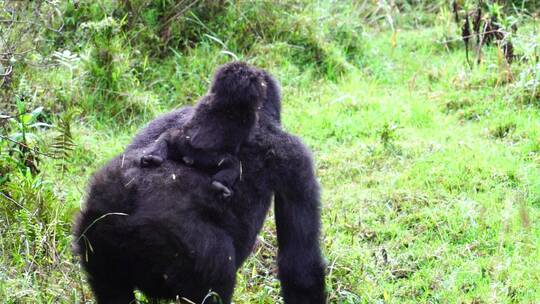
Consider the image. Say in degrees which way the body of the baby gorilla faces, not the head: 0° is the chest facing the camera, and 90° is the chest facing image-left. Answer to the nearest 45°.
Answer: approximately 225°
